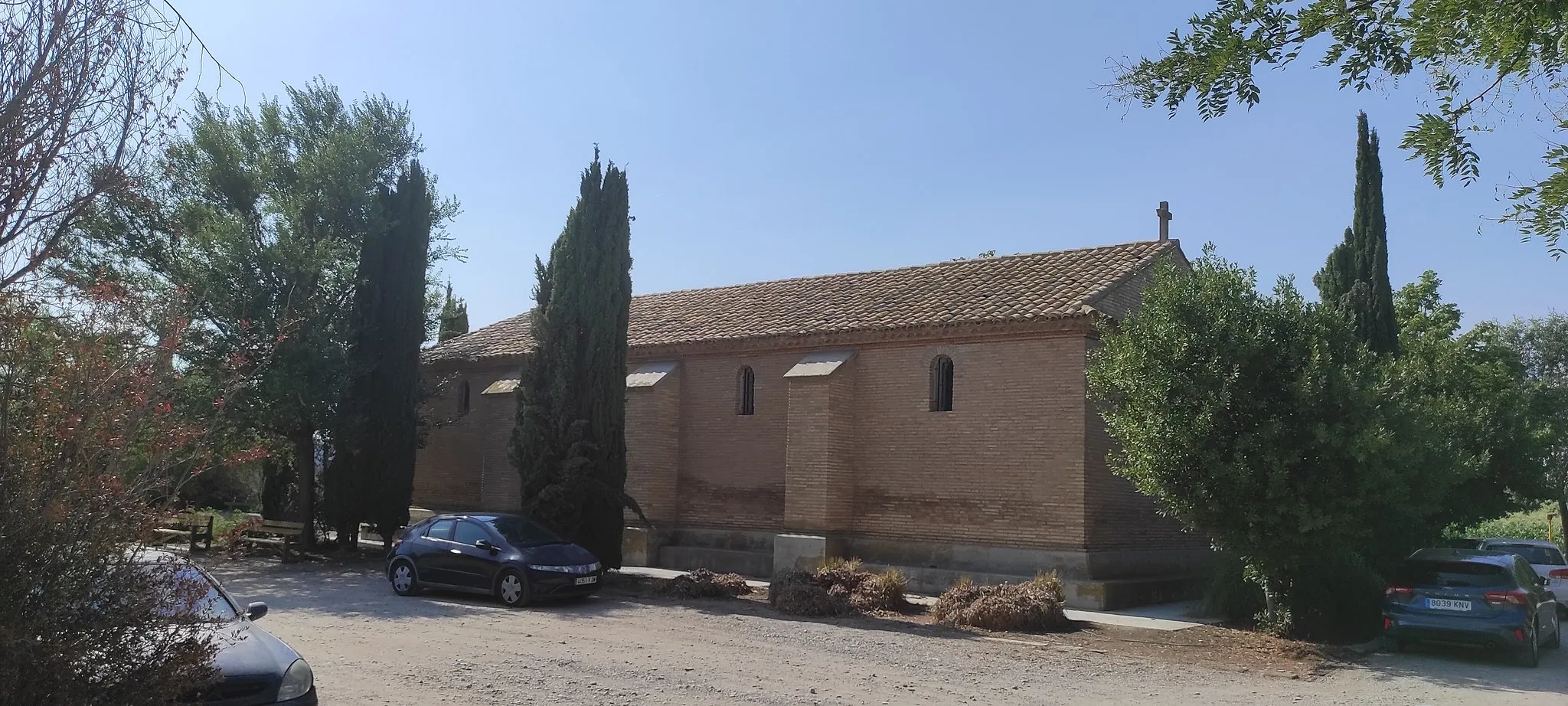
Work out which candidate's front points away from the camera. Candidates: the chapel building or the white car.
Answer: the white car

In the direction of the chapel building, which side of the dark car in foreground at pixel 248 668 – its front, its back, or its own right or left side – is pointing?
left

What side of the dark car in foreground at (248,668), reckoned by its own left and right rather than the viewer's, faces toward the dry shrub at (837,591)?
left

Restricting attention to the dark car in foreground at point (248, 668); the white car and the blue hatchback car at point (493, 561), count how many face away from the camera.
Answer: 1

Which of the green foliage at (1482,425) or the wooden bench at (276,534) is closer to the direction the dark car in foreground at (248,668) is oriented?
the green foliage

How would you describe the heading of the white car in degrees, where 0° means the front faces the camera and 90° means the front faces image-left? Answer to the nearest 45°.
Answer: approximately 180°

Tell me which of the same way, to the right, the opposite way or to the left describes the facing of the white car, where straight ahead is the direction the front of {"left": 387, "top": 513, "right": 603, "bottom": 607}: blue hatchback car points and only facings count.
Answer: to the left

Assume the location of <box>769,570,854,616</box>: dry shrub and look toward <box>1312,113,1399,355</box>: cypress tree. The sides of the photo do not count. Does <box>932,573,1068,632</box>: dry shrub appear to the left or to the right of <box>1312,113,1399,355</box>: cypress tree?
right

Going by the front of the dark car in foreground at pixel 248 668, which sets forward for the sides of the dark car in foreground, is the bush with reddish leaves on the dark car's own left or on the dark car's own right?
on the dark car's own right

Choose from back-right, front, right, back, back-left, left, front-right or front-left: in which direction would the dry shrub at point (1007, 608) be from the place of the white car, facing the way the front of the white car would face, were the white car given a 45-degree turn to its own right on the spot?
back

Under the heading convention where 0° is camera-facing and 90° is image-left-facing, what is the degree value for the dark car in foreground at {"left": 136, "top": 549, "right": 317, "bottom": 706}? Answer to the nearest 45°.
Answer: approximately 315°
